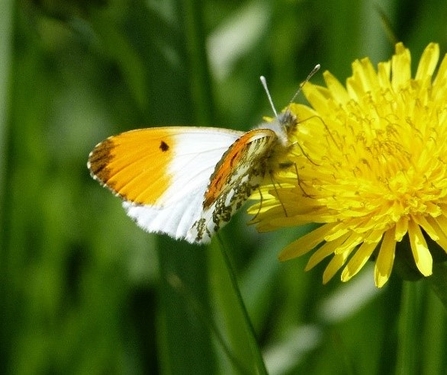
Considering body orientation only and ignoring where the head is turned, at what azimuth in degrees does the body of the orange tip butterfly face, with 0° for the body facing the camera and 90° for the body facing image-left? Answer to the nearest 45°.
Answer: approximately 270°
